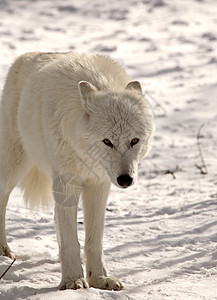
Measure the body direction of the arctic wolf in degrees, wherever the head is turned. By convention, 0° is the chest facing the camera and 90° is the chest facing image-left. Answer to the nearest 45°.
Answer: approximately 315°
